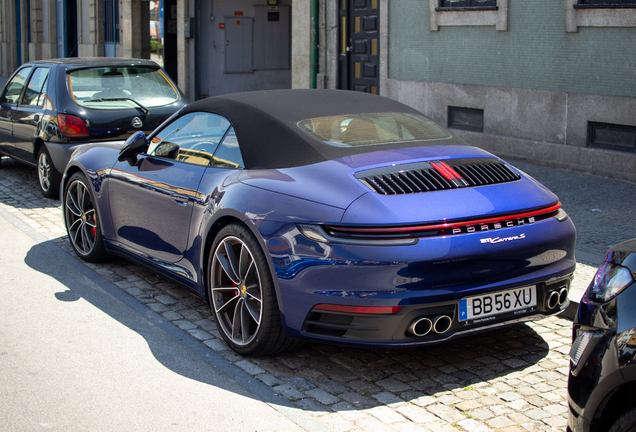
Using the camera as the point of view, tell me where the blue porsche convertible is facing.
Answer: facing away from the viewer and to the left of the viewer

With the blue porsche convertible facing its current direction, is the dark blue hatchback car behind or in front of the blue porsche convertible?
in front

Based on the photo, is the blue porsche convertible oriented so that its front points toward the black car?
no

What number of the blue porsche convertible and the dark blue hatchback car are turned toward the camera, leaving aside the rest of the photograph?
0

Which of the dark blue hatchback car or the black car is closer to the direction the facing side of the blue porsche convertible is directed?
the dark blue hatchback car

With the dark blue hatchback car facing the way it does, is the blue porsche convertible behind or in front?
behind

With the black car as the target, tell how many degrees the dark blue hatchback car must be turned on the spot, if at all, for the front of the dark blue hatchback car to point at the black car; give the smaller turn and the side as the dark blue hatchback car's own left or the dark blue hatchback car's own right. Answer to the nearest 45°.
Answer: approximately 135° to the dark blue hatchback car's own left

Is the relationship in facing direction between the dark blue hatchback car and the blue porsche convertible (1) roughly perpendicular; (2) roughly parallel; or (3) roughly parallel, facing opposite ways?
roughly parallel

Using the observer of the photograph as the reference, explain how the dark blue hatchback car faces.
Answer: facing away from the viewer and to the left of the viewer
